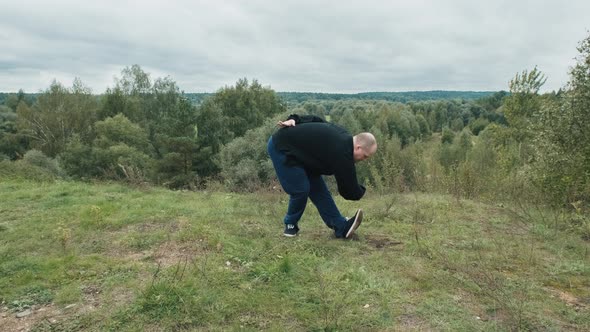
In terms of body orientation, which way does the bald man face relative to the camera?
to the viewer's right

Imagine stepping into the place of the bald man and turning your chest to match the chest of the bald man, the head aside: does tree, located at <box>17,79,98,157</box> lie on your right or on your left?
on your left

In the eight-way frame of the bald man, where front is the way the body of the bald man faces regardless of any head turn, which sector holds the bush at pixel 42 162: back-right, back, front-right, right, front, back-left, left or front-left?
back-left

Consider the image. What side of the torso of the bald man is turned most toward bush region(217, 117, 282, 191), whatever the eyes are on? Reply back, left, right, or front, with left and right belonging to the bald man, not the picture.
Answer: left

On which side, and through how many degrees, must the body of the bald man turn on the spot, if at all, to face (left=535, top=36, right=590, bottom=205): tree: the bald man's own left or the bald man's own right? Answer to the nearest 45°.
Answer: approximately 45° to the bald man's own left
